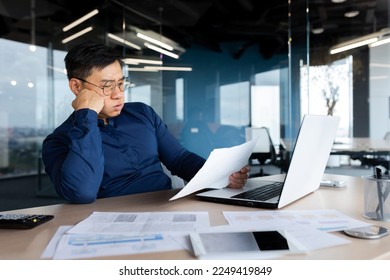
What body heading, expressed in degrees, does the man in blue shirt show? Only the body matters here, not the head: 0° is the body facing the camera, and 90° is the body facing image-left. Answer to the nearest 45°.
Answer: approximately 315°

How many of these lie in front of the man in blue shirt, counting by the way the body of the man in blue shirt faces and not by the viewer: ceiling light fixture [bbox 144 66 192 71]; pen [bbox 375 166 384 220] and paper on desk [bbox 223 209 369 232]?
2

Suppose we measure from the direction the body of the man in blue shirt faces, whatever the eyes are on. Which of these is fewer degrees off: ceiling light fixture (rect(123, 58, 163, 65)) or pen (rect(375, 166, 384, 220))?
the pen

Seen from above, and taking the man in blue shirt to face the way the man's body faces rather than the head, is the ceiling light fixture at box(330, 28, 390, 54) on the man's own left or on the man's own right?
on the man's own left

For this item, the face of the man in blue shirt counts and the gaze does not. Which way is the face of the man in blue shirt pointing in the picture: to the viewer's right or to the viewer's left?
to the viewer's right

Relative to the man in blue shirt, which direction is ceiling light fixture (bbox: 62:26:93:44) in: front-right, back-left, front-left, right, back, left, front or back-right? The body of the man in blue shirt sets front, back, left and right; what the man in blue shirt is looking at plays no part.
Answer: back-left

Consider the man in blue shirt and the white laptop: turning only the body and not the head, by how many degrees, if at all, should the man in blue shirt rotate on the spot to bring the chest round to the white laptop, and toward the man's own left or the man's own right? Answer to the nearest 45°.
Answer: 0° — they already face it

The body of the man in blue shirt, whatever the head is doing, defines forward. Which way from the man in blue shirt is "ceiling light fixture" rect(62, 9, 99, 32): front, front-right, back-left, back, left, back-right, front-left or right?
back-left

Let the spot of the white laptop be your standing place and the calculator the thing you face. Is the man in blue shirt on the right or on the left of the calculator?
right

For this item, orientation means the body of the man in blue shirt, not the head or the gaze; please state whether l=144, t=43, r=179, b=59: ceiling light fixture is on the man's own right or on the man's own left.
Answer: on the man's own left
